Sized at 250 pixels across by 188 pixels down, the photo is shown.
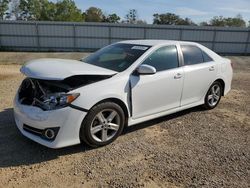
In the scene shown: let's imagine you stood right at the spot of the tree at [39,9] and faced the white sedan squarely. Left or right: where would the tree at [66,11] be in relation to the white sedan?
left

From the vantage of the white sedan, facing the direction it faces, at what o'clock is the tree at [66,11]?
The tree is roughly at 4 o'clock from the white sedan.

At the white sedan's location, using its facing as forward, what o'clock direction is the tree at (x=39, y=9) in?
The tree is roughly at 4 o'clock from the white sedan.

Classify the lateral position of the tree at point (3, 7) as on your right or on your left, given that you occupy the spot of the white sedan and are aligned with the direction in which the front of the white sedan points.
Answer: on your right

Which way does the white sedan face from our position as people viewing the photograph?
facing the viewer and to the left of the viewer
